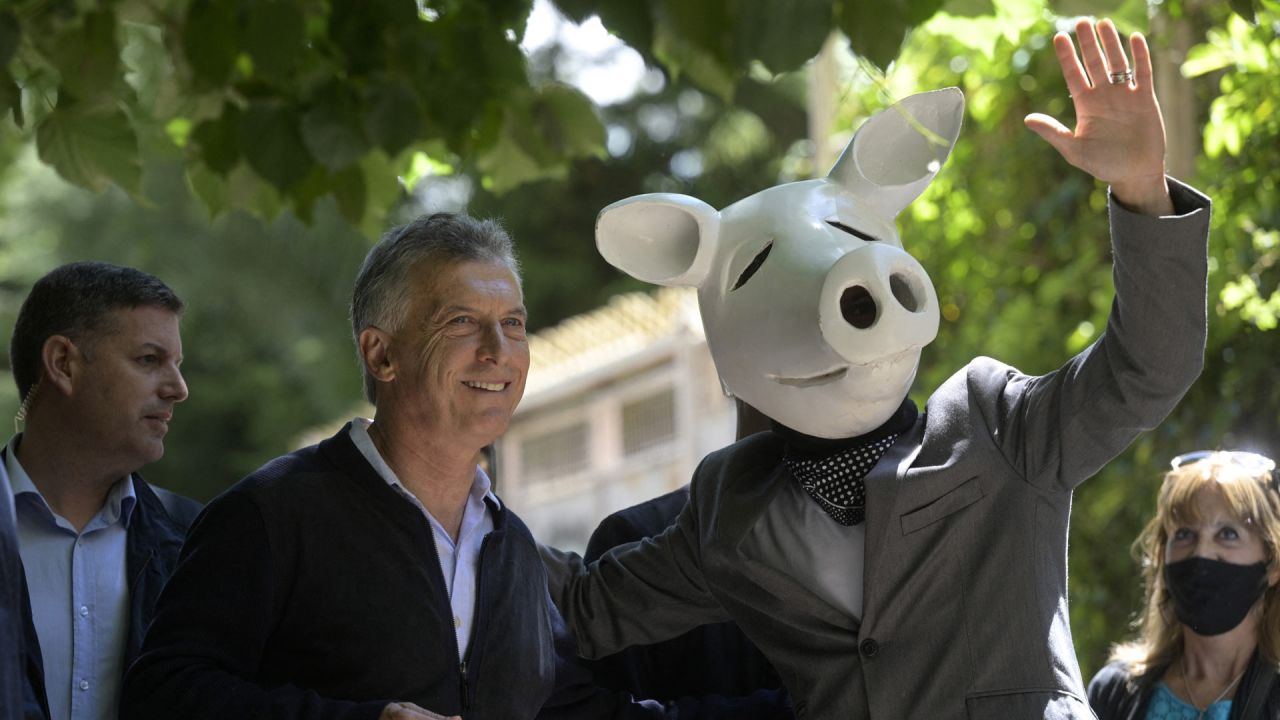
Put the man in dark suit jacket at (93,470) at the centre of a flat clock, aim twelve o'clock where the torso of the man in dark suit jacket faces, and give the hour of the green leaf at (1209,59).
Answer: The green leaf is roughly at 9 o'clock from the man in dark suit jacket.

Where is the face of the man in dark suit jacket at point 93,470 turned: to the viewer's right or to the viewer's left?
to the viewer's right

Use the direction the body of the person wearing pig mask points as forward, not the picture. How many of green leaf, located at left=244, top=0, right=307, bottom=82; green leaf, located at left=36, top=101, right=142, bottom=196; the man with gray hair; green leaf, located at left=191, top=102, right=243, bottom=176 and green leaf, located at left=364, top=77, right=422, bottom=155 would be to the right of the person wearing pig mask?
5

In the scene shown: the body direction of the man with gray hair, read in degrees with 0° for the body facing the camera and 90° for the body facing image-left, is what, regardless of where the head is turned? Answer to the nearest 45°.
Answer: approximately 315°

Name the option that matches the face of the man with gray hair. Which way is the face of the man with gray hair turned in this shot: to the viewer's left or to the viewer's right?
to the viewer's right

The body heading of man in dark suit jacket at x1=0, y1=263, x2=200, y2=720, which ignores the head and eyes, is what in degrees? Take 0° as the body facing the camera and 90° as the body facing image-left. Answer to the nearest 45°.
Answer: approximately 0°

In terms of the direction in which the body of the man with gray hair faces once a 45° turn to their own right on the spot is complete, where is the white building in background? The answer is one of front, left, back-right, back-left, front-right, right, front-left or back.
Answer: back

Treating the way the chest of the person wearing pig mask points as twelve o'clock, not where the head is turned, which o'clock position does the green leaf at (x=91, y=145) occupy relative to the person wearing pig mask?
The green leaf is roughly at 3 o'clock from the person wearing pig mask.

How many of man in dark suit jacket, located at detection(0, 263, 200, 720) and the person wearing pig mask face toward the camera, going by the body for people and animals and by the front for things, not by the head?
2
